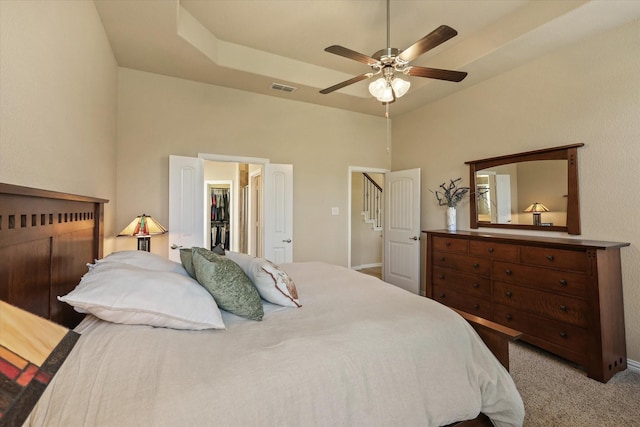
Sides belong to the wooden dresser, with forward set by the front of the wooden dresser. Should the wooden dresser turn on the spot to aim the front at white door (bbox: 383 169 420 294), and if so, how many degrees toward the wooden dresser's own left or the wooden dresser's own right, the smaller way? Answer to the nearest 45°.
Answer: approximately 90° to the wooden dresser's own right

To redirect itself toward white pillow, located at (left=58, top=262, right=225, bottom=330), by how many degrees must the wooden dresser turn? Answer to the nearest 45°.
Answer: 0° — it already faces it

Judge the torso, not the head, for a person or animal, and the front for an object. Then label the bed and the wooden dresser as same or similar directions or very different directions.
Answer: very different directions

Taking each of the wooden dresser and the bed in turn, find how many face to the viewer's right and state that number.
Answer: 1

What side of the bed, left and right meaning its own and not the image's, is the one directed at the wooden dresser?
front

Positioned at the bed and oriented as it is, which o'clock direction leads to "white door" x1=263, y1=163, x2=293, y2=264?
The white door is roughly at 9 o'clock from the bed.

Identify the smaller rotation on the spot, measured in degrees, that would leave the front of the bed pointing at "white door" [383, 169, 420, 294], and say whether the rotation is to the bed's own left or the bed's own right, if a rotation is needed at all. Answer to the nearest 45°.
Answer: approximately 45° to the bed's own left

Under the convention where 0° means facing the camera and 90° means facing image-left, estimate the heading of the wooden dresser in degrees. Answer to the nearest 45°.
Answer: approximately 45°

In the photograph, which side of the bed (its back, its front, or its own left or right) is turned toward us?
right

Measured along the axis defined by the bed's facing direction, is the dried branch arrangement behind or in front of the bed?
in front
